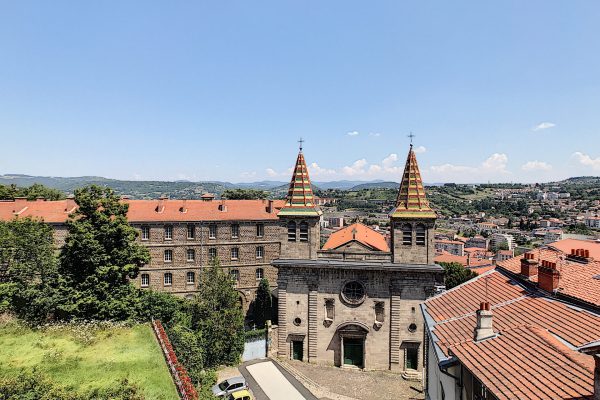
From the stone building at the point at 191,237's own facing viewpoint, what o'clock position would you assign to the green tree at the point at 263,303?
The green tree is roughly at 10 o'clock from the stone building.

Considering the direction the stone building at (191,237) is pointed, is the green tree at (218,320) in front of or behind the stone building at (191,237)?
in front

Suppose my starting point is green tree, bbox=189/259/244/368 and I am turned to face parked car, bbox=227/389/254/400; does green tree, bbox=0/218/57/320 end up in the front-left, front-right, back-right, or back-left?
back-right

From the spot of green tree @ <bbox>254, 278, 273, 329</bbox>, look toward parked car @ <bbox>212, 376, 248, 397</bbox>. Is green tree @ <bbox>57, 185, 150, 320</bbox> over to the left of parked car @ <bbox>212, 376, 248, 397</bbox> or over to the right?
right

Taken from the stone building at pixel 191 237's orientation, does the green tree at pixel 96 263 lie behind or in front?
in front

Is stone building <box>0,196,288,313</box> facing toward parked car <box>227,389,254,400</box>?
yes

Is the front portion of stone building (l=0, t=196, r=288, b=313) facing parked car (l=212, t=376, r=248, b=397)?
yes

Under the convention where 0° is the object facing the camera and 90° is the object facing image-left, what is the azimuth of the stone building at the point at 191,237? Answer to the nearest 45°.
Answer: approximately 0°

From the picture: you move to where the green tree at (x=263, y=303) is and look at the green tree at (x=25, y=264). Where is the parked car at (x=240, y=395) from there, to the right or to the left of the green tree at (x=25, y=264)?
left
